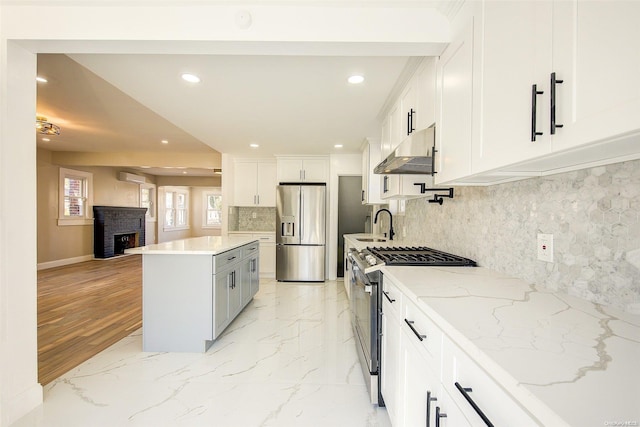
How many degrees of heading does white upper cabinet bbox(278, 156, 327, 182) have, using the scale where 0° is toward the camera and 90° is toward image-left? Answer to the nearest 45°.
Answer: approximately 0°

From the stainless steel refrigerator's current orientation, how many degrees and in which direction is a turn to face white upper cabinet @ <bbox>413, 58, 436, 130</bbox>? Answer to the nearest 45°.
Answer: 0° — it already faces it

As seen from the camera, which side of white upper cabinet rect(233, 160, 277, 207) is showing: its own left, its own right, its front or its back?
front

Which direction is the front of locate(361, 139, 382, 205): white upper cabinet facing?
to the viewer's left

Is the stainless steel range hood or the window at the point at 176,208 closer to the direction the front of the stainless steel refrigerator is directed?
the stainless steel range hood

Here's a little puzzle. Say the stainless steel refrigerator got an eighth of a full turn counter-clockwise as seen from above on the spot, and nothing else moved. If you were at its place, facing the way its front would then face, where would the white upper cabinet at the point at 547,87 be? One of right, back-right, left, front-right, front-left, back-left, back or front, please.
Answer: front-right

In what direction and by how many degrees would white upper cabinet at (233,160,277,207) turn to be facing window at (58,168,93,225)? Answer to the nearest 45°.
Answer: approximately 135° to its right

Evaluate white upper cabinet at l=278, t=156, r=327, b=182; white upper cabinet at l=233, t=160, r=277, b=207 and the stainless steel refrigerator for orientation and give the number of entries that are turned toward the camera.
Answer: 3

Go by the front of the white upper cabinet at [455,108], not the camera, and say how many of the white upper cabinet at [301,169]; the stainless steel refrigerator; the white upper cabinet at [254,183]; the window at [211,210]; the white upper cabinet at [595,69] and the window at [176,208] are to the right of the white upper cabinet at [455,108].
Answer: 5

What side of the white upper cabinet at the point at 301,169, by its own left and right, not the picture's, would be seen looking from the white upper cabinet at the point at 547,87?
front

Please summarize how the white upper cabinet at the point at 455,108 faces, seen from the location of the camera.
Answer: facing the viewer and to the left of the viewer

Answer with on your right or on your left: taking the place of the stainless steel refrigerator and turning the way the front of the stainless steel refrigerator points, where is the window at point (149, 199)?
on your right

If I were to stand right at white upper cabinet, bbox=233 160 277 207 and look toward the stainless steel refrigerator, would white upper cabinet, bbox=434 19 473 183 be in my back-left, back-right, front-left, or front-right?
front-right

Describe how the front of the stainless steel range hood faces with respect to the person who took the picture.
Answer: facing to the left of the viewer

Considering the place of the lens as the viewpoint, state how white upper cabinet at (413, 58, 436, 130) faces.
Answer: facing to the left of the viewer

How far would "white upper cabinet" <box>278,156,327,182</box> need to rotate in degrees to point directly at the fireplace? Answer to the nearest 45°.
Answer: approximately 135° to its right

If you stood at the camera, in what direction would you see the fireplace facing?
facing the viewer and to the right of the viewer

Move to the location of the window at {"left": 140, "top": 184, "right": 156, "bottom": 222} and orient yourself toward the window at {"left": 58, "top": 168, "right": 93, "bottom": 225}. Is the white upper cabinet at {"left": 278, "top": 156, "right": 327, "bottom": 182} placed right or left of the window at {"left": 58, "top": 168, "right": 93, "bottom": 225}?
left
